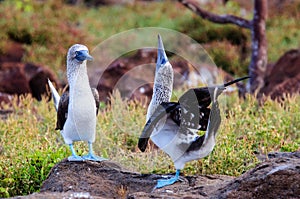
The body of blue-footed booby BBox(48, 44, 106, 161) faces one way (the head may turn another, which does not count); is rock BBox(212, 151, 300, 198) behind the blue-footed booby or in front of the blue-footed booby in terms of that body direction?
in front

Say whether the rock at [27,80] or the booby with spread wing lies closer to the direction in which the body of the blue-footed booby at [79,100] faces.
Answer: the booby with spread wing

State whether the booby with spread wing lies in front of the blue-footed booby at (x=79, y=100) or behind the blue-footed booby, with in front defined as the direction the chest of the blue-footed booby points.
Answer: in front

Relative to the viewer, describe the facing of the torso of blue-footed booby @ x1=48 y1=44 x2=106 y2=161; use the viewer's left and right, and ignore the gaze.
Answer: facing the viewer and to the right of the viewer

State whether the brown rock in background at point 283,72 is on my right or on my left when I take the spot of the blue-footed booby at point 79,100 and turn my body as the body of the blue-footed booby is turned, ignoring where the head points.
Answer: on my left
